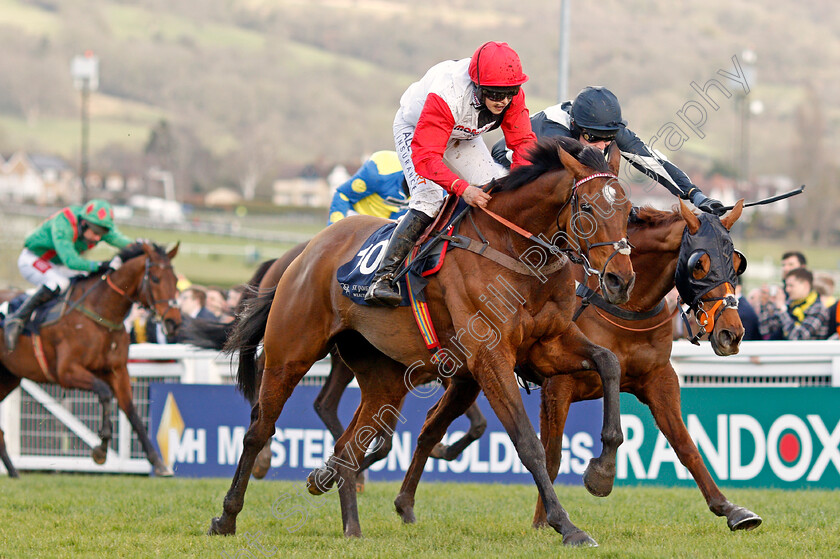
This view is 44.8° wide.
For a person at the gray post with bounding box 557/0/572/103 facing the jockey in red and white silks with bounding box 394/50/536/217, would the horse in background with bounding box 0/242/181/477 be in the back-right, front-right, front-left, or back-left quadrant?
front-right

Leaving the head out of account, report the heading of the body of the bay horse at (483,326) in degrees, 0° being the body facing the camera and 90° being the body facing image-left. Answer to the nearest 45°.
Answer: approximately 315°

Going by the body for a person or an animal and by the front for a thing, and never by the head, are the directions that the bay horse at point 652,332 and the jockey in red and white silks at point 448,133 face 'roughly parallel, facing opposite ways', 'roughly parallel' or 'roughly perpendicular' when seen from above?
roughly parallel

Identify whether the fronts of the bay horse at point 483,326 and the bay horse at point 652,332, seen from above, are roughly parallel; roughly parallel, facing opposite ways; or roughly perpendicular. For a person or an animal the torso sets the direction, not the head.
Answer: roughly parallel

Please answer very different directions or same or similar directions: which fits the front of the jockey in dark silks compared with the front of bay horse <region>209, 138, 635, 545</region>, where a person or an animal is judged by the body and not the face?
same or similar directions

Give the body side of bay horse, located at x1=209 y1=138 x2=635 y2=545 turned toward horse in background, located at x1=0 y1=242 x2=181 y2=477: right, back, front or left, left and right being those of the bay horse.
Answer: back

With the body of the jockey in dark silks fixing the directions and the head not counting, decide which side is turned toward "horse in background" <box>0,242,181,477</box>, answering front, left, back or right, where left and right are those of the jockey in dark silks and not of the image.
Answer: back

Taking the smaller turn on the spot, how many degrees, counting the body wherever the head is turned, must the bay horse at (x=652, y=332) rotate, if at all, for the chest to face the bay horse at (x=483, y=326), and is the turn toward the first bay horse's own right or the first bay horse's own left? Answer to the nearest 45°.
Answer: approximately 90° to the first bay horse's own right

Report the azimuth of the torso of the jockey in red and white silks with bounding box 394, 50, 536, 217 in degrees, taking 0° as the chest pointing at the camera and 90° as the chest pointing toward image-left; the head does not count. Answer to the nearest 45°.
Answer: approximately 315°

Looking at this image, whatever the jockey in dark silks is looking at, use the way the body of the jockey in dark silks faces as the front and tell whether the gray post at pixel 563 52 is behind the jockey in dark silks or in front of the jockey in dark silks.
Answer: behind

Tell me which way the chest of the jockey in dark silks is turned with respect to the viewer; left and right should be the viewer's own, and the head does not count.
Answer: facing the viewer and to the right of the viewer

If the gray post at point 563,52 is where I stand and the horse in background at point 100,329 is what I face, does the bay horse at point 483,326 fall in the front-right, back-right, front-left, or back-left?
front-left

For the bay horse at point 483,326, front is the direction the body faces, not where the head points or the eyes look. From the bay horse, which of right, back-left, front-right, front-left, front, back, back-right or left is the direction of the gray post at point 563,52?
back-left
